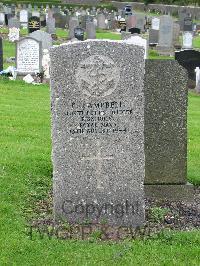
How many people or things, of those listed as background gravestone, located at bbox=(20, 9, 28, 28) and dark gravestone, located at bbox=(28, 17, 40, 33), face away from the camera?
0

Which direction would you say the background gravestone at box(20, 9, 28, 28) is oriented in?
toward the camera

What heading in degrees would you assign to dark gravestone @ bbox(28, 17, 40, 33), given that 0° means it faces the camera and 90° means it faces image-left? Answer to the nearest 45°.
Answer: approximately 0°

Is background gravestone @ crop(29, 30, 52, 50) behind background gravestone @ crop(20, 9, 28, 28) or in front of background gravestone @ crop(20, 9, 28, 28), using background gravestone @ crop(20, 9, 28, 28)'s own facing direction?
in front

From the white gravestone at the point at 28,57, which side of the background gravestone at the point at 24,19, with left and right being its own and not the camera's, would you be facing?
front

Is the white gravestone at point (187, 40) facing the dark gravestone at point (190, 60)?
yes

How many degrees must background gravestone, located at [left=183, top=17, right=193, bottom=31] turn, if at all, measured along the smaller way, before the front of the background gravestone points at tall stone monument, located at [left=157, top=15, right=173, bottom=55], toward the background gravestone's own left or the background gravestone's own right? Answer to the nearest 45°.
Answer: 0° — it already faces it

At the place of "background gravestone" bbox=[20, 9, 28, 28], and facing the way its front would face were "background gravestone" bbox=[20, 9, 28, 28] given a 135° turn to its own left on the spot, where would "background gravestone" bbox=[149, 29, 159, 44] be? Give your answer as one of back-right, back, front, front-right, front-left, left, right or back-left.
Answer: right

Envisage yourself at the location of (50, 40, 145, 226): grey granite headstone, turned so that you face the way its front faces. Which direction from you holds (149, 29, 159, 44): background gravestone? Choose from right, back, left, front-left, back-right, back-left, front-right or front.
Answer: back

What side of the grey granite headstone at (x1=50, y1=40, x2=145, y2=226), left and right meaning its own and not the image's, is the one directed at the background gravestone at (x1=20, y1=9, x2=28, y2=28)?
back

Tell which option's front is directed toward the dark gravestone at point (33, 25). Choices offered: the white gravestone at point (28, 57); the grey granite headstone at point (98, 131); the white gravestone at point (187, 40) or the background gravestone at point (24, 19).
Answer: the background gravestone

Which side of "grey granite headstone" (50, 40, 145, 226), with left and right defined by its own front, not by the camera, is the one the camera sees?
front

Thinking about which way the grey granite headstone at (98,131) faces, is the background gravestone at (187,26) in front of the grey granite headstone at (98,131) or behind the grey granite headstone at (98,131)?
behind
